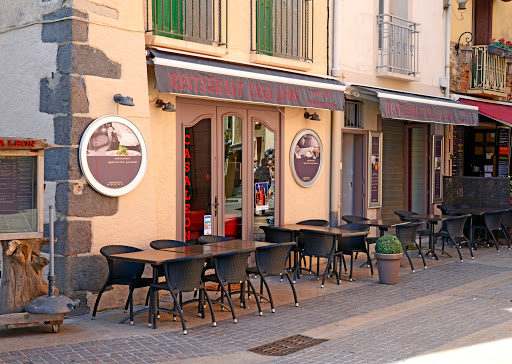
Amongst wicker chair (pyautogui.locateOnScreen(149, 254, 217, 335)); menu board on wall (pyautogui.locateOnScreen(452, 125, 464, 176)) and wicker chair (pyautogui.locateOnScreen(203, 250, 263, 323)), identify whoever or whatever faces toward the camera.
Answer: the menu board on wall

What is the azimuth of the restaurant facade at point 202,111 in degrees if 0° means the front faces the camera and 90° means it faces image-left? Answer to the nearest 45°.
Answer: approximately 315°

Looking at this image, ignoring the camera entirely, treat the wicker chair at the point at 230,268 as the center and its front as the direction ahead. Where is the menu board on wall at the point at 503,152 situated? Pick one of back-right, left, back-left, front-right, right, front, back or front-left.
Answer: right

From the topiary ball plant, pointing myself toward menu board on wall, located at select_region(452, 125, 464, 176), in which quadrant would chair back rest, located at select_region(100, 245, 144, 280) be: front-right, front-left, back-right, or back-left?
back-left

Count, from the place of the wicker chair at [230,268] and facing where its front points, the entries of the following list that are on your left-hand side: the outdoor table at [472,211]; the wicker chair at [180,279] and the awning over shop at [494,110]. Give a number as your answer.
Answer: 1

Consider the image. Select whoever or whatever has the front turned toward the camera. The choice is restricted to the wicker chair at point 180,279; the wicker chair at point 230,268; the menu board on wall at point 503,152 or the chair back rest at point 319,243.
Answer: the menu board on wall

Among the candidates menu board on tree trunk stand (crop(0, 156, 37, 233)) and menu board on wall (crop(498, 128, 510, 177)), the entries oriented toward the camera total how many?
2

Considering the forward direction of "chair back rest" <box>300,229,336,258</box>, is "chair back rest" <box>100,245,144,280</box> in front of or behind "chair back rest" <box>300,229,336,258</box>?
behind

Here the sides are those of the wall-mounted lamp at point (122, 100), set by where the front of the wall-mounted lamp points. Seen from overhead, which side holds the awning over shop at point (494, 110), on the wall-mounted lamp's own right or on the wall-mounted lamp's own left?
on the wall-mounted lamp's own left

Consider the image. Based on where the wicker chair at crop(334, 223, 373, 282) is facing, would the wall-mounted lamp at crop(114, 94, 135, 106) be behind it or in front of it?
in front

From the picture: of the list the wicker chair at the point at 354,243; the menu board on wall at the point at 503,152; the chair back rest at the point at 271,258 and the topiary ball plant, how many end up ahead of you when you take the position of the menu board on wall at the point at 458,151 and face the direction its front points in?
3

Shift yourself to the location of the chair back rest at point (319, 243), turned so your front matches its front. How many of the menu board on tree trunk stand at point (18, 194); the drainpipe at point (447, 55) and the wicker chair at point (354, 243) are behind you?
1

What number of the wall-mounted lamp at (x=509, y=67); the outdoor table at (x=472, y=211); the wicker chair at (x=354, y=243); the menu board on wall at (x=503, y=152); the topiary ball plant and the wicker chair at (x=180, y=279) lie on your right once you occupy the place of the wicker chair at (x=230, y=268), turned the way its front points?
5

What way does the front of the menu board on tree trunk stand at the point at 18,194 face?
toward the camera

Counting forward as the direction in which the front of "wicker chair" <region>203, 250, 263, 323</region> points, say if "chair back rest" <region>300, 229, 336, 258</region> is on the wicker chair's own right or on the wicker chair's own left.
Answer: on the wicker chair's own right

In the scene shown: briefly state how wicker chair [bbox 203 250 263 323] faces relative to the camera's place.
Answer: facing away from the viewer and to the left of the viewer

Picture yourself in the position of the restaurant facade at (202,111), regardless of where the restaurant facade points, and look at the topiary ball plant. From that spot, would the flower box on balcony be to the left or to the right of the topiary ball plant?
left
